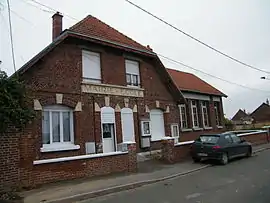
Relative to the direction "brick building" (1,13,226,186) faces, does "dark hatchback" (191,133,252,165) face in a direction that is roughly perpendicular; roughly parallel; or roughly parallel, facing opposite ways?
roughly perpendicular

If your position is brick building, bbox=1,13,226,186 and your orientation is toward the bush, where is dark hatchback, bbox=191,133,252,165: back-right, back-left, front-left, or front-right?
back-left

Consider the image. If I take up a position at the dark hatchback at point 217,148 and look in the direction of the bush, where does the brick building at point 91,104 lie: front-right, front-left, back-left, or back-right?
front-right

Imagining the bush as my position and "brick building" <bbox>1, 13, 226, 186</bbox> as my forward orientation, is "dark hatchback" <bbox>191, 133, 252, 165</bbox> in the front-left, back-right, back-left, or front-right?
front-right

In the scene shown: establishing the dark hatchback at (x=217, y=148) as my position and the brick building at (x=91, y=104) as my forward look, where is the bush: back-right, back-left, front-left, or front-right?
front-left

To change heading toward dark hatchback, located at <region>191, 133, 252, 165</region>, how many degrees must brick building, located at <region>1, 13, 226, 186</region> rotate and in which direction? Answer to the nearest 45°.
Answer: approximately 45° to its left

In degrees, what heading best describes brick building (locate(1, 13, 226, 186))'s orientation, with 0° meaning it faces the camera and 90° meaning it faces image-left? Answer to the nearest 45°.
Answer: approximately 315°
